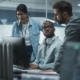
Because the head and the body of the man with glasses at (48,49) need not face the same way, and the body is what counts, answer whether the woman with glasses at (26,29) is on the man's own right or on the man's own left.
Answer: on the man's own right

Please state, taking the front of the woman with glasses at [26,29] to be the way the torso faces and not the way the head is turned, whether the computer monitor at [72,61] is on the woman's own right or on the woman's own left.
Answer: on the woman's own left

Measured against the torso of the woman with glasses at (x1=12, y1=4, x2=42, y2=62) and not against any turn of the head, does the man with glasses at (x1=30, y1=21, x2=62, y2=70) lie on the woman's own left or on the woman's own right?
on the woman's own left

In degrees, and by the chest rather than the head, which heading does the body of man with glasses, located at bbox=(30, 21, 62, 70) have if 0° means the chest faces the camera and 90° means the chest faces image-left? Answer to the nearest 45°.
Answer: approximately 45°

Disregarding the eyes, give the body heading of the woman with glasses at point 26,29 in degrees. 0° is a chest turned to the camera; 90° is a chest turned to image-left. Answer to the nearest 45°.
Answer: approximately 45°

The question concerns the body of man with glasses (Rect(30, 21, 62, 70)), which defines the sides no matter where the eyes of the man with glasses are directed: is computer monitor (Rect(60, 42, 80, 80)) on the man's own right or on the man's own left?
on the man's own left
